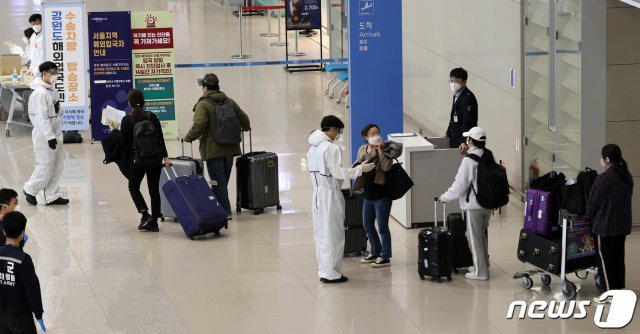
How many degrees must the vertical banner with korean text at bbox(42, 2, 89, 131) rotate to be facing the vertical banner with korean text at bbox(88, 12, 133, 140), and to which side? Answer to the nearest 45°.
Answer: approximately 45° to its left

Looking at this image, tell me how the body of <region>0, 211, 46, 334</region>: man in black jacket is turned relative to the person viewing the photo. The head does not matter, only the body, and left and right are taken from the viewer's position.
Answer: facing away from the viewer and to the right of the viewer

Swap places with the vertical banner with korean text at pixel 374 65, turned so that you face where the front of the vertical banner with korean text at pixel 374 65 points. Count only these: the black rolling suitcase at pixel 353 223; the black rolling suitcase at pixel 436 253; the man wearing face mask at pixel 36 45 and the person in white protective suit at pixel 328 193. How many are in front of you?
3

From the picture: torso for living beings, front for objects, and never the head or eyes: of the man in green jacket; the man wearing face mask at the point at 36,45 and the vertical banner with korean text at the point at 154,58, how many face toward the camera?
2

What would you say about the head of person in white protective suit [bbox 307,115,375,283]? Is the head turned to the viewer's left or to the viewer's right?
to the viewer's right

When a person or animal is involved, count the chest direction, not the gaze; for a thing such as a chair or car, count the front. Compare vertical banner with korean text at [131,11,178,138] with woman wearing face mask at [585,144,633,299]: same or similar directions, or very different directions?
very different directions

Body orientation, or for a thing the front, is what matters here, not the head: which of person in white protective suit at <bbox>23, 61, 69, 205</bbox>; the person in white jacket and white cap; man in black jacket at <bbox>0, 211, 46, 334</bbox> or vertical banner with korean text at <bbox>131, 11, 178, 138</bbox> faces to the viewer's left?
the person in white jacket and white cap

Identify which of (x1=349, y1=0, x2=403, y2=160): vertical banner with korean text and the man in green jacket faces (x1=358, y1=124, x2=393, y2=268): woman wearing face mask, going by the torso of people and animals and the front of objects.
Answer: the vertical banner with korean text

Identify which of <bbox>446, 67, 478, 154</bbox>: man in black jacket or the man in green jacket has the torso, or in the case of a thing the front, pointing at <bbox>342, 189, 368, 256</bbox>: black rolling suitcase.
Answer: the man in black jacket
